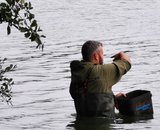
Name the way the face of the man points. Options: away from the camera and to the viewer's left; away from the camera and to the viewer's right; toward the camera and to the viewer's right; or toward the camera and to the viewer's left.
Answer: away from the camera and to the viewer's right

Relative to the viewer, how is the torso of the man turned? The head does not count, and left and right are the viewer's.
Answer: facing away from the viewer and to the right of the viewer
